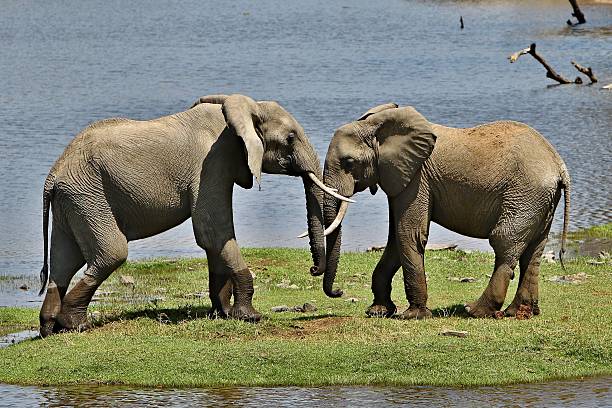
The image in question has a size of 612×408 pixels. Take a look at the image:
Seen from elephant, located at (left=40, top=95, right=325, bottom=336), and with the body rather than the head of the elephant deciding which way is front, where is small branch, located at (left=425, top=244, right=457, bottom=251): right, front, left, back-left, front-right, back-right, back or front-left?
front-left

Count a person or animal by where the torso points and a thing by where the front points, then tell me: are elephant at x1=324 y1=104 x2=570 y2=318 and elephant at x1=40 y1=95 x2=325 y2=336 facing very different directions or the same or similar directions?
very different directions

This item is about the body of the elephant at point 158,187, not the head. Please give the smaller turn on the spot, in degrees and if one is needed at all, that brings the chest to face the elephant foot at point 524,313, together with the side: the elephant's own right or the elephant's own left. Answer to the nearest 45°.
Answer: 0° — it already faces it

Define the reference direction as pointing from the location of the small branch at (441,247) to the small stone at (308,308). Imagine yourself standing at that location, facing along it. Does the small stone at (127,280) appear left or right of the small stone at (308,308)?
right

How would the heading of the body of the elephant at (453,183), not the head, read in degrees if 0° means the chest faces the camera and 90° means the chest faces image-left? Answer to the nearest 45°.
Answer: approximately 90°

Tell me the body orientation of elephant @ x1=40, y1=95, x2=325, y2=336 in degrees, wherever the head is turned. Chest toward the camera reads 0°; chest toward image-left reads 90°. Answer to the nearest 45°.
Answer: approximately 270°

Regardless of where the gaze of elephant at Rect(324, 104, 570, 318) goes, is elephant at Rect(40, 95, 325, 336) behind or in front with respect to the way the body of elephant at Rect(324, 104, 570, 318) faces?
in front

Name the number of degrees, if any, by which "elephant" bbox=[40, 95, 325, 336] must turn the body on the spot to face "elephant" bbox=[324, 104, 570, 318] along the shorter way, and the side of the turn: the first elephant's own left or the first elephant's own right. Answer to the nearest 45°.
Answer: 0° — it already faces it

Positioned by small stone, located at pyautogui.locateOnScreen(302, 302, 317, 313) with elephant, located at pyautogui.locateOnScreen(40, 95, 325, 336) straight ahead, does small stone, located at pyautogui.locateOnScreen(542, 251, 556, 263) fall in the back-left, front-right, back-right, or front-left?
back-right

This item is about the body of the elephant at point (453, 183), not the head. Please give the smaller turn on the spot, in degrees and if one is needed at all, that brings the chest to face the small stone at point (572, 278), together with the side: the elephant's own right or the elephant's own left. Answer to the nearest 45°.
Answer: approximately 135° to the elephant's own right
